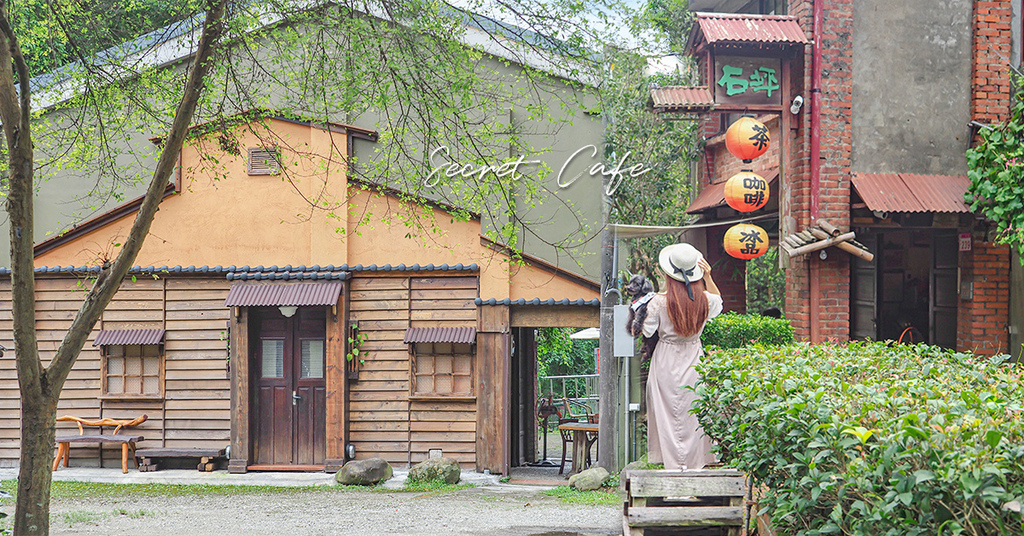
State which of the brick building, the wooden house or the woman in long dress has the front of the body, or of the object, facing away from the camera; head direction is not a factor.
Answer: the woman in long dress

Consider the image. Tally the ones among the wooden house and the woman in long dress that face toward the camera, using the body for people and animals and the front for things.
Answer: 1

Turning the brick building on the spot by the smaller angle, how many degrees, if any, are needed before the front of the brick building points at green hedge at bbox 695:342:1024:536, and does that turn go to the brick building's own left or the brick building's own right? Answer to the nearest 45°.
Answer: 0° — it already faces it

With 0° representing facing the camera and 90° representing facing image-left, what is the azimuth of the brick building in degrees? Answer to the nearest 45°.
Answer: approximately 0°

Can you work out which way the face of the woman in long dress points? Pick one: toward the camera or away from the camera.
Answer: away from the camera

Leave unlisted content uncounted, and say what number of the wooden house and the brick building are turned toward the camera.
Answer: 2

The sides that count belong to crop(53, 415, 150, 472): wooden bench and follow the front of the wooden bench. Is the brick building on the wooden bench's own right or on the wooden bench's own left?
on the wooden bench's own left

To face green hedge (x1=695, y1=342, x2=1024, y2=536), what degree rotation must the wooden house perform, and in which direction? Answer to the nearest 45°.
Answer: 0° — it already faces it

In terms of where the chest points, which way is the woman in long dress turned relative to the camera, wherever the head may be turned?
away from the camera
